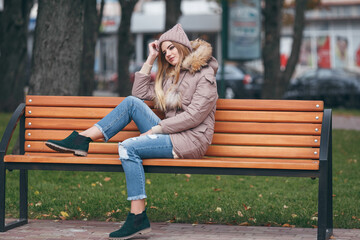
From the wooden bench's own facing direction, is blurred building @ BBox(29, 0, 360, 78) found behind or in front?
behind

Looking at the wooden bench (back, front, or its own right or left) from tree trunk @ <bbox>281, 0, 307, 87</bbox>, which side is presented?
back

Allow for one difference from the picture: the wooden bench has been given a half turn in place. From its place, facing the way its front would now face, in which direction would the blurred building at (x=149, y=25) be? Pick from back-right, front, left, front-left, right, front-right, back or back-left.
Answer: front

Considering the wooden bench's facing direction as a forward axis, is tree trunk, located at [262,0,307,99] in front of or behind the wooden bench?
behind

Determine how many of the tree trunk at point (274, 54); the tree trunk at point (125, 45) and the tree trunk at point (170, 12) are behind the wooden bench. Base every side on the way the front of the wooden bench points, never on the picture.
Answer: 3

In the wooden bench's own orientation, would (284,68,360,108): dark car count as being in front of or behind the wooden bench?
behind

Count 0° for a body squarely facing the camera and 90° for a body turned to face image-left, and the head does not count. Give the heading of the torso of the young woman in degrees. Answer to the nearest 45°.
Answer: approximately 45°

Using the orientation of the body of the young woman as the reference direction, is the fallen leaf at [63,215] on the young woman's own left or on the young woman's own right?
on the young woman's own right

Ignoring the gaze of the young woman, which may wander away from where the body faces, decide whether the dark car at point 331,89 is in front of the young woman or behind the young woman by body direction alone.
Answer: behind

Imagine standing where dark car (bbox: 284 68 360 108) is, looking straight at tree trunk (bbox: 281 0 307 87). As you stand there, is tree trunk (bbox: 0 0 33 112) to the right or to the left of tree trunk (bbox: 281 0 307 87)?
right

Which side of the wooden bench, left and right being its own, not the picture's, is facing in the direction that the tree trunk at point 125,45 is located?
back
